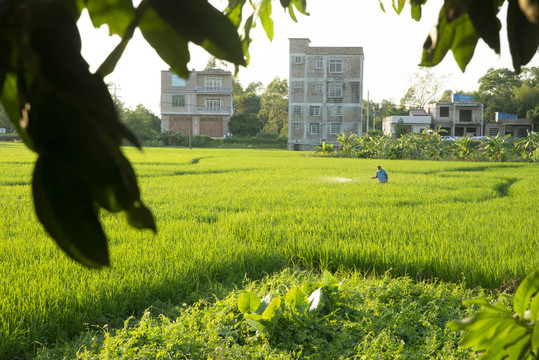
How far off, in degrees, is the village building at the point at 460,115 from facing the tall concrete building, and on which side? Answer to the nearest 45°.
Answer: approximately 45° to its right

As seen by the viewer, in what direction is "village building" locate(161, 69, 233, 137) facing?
toward the camera

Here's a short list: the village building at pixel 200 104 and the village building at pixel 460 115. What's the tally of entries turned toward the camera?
2

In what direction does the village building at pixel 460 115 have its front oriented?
toward the camera

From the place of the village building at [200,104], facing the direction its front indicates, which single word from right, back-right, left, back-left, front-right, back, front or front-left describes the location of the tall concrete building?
front-left

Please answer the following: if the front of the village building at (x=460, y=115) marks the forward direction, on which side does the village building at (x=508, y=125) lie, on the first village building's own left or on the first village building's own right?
on the first village building's own left

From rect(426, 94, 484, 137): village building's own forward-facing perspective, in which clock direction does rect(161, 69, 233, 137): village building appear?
rect(161, 69, 233, 137): village building is roughly at 2 o'clock from rect(426, 94, 484, 137): village building.

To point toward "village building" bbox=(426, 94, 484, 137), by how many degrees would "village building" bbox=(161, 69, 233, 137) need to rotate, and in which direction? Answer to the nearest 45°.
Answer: approximately 90° to its left

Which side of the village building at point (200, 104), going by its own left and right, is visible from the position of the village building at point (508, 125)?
left

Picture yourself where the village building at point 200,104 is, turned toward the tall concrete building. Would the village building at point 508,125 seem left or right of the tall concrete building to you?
left
